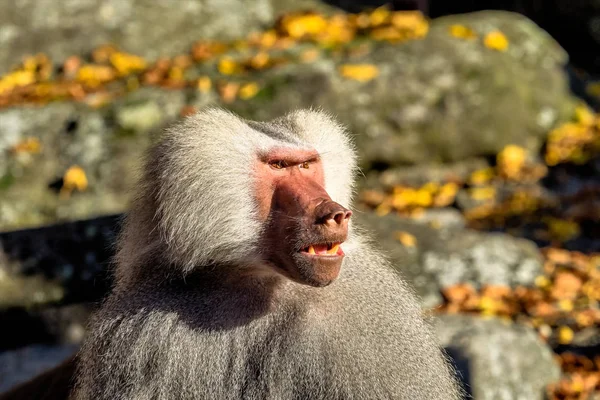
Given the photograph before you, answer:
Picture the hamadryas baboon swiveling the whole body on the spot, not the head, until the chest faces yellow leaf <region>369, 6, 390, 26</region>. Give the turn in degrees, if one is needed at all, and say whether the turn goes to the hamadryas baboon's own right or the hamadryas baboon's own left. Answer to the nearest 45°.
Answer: approximately 135° to the hamadryas baboon's own left

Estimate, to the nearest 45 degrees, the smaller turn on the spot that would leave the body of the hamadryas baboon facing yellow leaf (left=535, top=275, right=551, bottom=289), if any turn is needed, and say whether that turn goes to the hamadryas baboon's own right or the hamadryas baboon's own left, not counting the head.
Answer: approximately 90° to the hamadryas baboon's own left

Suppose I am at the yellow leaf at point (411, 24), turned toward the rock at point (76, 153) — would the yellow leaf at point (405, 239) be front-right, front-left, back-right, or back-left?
front-left

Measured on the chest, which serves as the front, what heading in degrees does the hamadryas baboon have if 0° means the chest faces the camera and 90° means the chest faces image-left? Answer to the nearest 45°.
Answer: approximately 315°

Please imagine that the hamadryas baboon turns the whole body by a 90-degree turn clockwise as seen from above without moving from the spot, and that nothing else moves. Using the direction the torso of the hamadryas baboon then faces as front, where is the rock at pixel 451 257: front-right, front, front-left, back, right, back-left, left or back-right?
back

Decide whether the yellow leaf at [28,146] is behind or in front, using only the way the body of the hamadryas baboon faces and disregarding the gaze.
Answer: behind

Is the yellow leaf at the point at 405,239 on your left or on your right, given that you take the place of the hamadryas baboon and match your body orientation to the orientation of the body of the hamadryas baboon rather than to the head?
on your left

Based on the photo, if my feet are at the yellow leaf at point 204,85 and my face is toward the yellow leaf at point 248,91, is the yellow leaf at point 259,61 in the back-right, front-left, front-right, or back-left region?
front-left

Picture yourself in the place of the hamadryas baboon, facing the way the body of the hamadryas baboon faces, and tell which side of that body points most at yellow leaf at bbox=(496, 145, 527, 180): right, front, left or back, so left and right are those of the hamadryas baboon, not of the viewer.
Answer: back

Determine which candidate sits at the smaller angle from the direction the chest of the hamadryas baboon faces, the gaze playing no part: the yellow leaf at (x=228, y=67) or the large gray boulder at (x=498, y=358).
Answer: the large gray boulder

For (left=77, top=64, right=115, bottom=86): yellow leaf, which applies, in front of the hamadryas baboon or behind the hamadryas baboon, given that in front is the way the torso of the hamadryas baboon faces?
behind
